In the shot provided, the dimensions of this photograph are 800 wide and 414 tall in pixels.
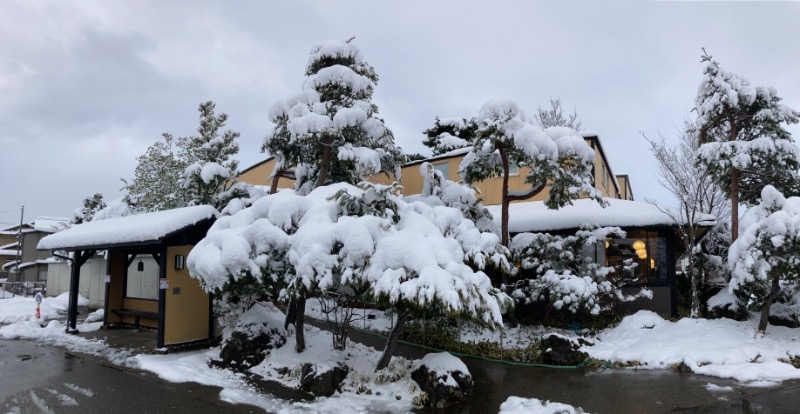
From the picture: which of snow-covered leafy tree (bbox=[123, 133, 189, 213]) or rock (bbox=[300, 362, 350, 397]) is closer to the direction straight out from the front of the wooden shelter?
the rock

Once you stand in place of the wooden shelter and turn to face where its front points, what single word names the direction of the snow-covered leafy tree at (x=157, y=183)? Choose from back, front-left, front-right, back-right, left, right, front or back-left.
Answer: back-right

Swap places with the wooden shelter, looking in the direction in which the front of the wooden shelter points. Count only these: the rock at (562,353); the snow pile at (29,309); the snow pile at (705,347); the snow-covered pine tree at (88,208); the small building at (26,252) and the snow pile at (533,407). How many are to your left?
3

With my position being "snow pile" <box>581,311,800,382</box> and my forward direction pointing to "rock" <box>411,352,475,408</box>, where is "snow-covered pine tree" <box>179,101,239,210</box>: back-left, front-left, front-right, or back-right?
front-right

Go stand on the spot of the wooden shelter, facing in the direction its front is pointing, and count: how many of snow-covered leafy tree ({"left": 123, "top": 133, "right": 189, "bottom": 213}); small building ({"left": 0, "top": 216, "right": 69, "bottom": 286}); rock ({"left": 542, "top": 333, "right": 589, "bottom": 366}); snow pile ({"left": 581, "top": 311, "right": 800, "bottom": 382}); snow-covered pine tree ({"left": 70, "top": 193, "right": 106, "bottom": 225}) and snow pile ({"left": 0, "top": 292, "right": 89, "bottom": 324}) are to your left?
2

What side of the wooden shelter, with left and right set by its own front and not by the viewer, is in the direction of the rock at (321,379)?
left

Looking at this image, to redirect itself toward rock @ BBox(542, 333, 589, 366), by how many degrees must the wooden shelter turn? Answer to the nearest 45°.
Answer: approximately 90° to its left

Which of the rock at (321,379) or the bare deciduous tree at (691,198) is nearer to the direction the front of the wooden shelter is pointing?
the rock

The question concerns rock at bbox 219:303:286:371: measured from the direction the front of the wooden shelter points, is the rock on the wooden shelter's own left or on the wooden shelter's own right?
on the wooden shelter's own left

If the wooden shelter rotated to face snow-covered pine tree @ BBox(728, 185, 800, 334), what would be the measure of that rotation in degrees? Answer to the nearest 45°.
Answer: approximately 90° to its left

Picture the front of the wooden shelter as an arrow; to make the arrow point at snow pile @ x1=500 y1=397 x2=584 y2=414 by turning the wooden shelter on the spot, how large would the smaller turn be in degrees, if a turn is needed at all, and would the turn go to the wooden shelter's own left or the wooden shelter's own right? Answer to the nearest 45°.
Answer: approximately 90° to the wooden shelter's own left

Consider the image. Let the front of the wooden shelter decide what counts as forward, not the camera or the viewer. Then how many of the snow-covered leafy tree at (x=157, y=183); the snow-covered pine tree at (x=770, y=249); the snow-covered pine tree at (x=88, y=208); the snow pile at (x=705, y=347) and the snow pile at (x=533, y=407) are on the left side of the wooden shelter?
3

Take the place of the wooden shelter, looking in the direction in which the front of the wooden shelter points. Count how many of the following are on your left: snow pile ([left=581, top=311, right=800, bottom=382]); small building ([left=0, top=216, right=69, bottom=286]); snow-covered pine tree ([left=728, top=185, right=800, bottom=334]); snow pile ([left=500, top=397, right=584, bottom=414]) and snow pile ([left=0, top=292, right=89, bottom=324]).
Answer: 3

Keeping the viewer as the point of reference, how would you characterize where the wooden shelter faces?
facing the viewer and to the left of the viewer

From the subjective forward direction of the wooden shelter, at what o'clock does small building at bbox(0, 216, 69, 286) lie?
The small building is roughly at 4 o'clock from the wooden shelter.

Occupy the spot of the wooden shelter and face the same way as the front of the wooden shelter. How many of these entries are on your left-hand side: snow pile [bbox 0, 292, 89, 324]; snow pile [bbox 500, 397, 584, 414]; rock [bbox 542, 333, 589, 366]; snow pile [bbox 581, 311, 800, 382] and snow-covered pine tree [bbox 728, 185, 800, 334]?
4

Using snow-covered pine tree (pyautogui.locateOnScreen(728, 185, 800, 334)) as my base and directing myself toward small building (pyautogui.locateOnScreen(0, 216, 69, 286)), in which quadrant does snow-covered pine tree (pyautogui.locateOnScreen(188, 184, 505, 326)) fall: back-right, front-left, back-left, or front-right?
front-left

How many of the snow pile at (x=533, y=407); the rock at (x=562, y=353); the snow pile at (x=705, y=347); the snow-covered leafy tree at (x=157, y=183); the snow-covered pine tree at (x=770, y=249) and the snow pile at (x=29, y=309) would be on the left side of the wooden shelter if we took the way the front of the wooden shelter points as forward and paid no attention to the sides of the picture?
4
